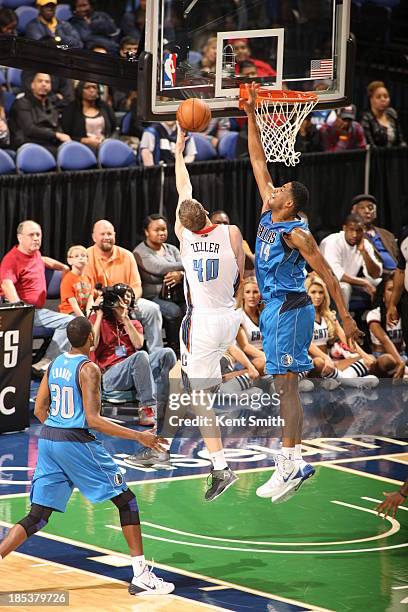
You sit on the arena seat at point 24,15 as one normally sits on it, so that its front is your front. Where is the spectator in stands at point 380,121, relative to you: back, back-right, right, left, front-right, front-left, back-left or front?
left

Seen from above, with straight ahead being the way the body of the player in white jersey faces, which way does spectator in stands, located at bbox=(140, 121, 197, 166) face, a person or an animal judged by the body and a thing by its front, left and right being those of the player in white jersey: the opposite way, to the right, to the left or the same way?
the opposite way

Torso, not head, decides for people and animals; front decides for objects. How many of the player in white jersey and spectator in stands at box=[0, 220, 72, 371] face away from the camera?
1

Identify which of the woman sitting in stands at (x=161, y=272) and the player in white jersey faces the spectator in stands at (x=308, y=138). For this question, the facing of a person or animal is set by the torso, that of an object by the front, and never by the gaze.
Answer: the player in white jersey

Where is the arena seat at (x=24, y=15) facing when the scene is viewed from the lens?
facing the viewer

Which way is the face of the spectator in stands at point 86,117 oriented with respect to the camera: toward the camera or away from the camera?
toward the camera

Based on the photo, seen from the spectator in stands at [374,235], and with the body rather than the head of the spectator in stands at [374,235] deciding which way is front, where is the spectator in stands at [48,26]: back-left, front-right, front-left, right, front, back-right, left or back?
right

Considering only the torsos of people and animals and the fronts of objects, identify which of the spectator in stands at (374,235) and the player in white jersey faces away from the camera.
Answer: the player in white jersey

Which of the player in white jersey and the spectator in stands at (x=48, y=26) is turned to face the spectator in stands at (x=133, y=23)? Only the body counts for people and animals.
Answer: the player in white jersey

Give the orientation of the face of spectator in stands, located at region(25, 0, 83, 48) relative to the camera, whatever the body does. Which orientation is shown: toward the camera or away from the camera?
toward the camera

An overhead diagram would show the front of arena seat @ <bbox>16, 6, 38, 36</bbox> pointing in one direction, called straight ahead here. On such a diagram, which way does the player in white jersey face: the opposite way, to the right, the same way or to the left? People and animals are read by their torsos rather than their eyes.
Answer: the opposite way

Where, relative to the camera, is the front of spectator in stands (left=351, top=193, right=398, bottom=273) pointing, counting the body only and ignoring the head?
toward the camera

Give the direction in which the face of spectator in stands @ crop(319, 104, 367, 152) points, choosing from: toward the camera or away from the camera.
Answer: toward the camera

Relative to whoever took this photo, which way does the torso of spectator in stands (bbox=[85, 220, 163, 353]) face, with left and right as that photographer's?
facing the viewer and to the right of the viewer

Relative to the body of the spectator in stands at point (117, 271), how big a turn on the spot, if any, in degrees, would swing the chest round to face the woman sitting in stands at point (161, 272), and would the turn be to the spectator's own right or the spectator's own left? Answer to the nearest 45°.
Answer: approximately 90° to the spectator's own left
